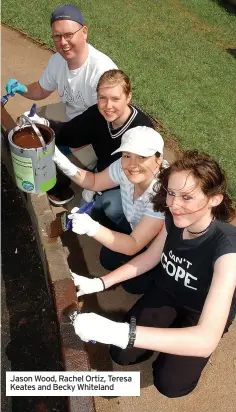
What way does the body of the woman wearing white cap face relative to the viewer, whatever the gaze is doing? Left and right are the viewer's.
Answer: facing the viewer and to the left of the viewer

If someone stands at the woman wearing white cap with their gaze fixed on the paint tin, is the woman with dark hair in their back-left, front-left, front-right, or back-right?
back-left

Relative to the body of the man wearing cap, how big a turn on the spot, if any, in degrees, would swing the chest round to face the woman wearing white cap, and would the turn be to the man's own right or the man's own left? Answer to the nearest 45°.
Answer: approximately 45° to the man's own left

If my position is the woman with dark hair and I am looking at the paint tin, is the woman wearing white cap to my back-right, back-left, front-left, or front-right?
front-right

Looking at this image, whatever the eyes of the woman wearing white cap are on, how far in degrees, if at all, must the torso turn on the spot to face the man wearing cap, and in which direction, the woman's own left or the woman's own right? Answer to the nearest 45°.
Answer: approximately 90° to the woman's own right

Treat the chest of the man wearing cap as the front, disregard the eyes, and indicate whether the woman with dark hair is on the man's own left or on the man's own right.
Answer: on the man's own left

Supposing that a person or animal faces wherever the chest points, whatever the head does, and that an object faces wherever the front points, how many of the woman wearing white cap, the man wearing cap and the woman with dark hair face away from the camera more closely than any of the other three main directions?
0

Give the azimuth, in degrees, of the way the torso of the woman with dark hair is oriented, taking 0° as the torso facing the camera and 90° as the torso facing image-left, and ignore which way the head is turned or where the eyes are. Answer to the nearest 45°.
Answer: approximately 45°

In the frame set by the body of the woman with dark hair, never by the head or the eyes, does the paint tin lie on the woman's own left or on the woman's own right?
on the woman's own right
